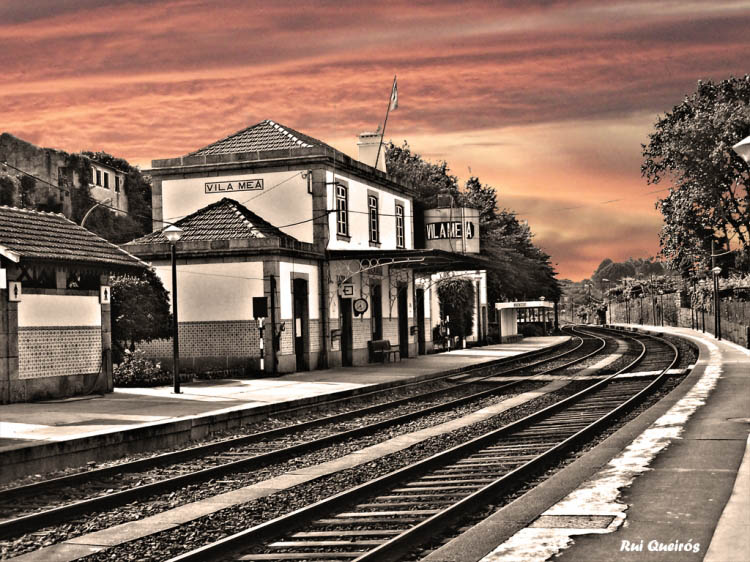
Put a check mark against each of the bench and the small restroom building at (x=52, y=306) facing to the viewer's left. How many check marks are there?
0

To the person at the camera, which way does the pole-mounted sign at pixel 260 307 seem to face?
facing the viewer

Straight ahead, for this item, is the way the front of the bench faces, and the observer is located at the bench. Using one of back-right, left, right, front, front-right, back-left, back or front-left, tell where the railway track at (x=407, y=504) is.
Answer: front-right

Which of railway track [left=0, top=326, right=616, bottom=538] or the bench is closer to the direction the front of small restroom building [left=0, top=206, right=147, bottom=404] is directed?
the railway track

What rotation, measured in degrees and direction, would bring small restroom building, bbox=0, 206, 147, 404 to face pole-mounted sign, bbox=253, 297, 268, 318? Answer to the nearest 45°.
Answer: approximately 90° to its left

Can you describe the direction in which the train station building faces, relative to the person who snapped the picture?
facing the viewer and to the right of the viewer

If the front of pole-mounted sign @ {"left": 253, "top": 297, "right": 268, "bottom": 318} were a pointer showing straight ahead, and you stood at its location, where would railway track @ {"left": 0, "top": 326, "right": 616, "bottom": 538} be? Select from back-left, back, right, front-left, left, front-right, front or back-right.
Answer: front

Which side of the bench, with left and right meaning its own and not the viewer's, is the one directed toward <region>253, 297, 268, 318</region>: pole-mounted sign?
right

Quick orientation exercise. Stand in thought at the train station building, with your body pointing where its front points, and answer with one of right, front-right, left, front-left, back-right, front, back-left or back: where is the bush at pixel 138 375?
right
